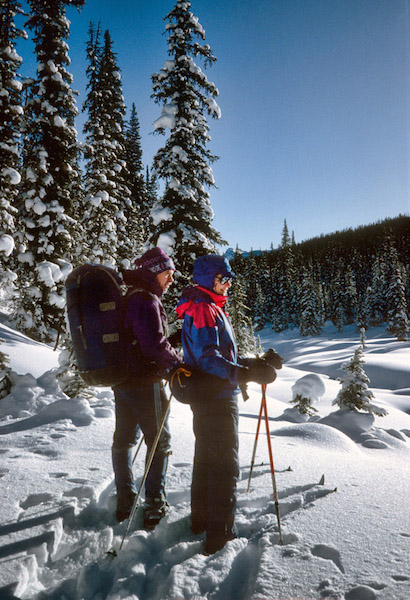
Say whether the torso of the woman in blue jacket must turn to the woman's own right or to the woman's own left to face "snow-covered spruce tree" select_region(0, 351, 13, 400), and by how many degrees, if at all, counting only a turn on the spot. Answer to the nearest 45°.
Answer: approximately 135° to the woman's own left

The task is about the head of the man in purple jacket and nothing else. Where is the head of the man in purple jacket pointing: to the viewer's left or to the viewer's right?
to the viewer's right

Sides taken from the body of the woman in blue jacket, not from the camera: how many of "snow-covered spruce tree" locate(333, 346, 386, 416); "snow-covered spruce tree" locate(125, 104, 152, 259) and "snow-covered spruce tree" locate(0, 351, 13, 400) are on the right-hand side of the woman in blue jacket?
0

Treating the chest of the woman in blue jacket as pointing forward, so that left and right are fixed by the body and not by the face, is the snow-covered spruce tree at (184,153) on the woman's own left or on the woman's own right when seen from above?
on the woman's own left

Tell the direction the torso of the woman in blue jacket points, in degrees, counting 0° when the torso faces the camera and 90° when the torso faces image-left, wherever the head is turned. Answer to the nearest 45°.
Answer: approximately 270°

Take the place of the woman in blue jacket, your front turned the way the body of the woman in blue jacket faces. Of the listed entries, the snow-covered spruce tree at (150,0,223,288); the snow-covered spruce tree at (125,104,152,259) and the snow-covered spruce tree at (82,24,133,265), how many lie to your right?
0

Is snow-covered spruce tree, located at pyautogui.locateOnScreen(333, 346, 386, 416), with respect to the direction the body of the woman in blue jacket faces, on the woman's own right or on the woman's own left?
on the woman's own left

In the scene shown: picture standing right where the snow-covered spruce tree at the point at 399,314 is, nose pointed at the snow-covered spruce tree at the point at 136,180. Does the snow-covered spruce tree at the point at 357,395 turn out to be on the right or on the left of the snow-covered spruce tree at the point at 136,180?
left
